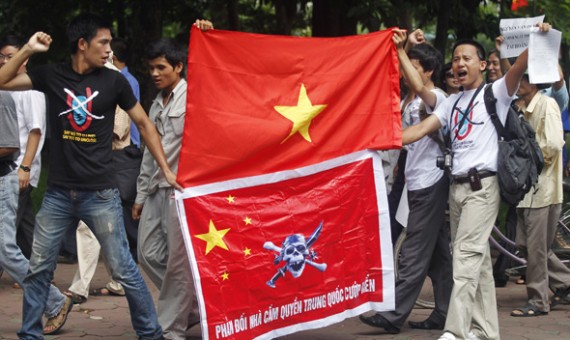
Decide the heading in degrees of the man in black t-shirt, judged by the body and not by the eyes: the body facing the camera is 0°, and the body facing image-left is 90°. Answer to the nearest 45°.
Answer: approximately 0°

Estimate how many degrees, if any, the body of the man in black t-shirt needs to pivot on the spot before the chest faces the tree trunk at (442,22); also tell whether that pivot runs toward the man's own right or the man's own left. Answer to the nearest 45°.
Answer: approximately 135° to the man's own left

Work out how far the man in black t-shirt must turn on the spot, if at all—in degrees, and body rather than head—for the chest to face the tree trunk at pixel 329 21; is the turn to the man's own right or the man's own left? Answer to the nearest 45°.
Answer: approximately 135° to the man's own left
